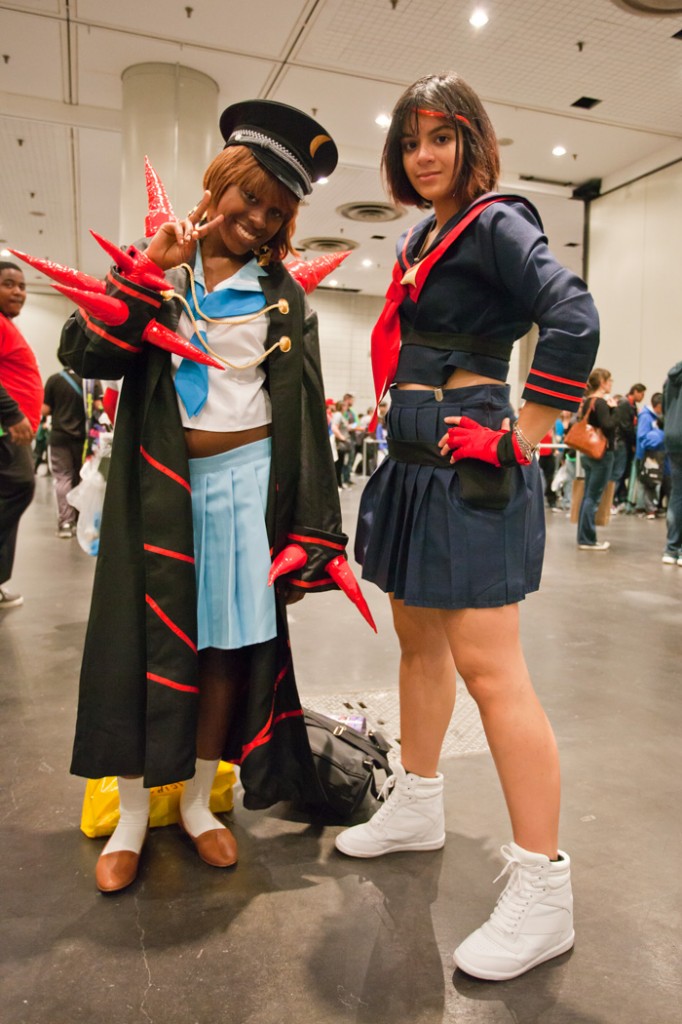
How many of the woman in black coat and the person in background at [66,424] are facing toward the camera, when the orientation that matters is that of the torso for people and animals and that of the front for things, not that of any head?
1

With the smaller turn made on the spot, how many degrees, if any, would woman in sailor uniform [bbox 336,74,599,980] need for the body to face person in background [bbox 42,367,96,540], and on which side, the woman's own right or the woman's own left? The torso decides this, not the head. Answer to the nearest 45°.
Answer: approximately 90° to the woman's own right

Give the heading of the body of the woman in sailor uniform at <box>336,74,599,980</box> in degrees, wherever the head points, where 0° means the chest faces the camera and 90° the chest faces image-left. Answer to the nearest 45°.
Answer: approximately 45°

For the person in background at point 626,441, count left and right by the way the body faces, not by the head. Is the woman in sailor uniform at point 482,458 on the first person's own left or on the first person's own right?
on the first person's own right

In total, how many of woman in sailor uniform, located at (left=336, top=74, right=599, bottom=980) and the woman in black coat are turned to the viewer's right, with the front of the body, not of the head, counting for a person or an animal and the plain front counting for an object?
0

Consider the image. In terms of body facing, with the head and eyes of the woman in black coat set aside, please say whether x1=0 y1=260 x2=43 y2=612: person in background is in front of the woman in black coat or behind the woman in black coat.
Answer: behind

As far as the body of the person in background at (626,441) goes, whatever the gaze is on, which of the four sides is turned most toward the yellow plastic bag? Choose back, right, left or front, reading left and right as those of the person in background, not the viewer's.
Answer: right

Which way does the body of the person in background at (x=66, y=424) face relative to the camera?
away from the camera

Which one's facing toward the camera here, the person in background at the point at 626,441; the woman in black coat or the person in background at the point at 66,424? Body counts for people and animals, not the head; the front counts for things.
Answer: the woman in black coat

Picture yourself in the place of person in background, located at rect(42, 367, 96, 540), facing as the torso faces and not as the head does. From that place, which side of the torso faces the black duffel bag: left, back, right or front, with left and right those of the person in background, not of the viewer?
back
